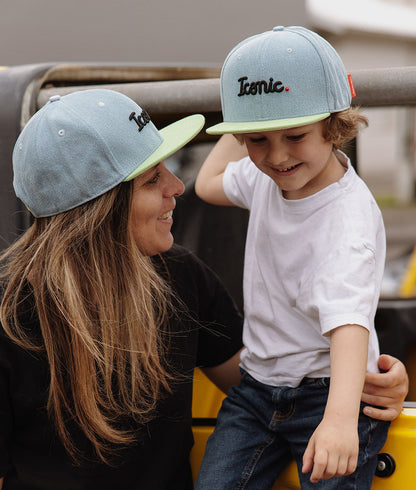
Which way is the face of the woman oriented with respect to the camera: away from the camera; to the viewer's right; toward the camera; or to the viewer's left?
to the viewer's right

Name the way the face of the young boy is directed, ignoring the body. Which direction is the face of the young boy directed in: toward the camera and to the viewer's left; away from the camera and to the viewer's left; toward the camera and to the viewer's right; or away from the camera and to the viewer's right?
toward the camera and to the viewer's left

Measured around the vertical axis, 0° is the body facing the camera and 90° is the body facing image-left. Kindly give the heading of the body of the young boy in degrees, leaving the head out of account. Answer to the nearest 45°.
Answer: approximately 45°
